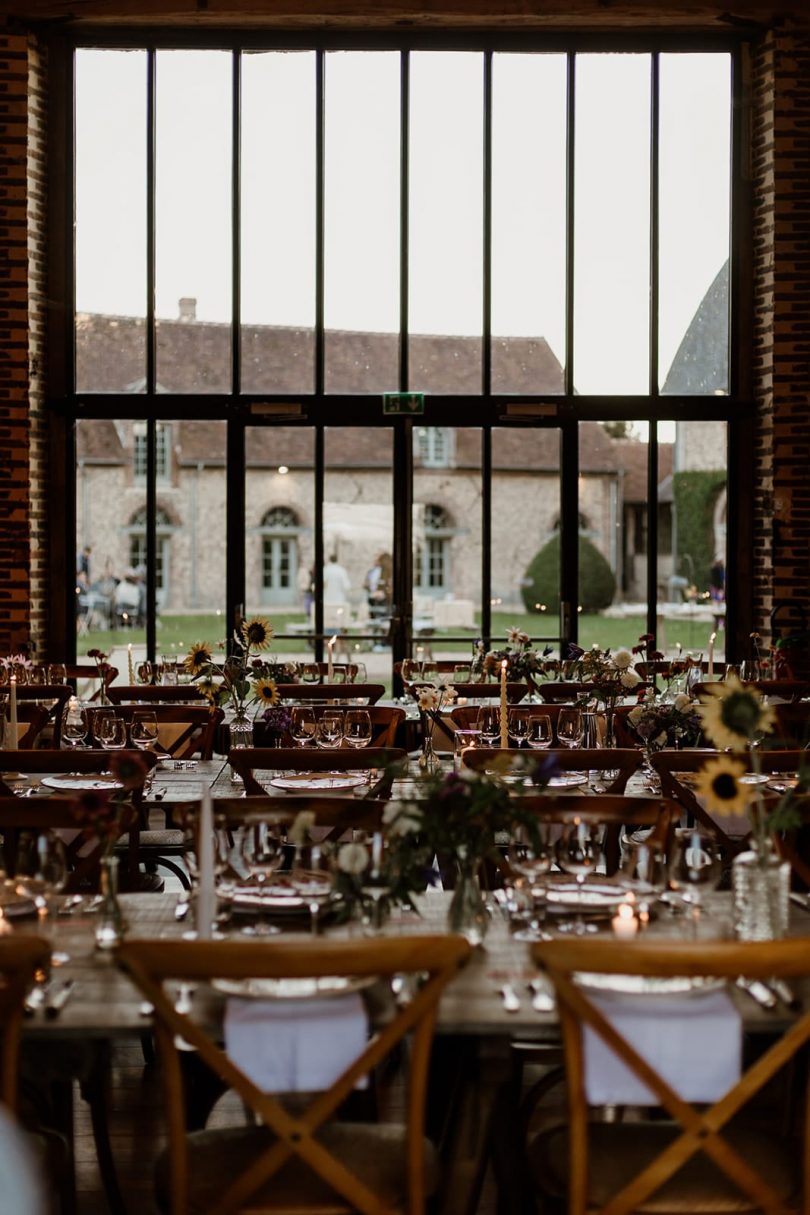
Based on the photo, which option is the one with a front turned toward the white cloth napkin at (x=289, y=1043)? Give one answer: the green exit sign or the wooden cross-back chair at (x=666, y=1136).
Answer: the green exit sign

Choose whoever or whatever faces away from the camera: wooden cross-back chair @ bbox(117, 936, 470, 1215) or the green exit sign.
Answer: the wooden cross-back chair

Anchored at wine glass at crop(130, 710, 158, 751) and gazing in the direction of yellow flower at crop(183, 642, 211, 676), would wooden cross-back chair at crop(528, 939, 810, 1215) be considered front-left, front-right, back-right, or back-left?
back-right

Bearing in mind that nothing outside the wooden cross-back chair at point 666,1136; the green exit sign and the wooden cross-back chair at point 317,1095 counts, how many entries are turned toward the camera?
1

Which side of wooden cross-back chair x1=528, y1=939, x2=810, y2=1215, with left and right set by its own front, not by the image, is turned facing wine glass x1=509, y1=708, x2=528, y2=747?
front

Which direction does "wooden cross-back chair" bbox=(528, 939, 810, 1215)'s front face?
away from the camera

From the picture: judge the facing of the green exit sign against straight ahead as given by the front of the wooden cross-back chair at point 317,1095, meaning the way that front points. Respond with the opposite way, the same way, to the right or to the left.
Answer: the opposite way

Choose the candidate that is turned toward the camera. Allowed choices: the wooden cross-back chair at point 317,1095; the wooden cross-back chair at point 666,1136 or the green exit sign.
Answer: the green exit sign

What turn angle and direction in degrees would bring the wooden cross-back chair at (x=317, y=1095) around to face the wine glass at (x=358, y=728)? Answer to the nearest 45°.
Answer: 0° — it already faces it

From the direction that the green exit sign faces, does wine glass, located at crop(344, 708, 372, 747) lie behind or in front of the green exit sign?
in front

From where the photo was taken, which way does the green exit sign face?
toward the camera

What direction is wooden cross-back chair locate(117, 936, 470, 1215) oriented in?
away from the camera

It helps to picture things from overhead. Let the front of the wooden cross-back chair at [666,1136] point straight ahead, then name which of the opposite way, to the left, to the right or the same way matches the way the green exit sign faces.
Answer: the opposite way

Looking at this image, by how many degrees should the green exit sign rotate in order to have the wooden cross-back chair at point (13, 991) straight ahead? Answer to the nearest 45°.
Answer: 0° — it already faces it

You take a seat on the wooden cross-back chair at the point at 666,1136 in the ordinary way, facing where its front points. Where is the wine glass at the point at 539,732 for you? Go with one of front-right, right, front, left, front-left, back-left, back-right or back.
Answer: front

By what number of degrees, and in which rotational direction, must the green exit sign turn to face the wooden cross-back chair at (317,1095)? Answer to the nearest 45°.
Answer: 0° — it already faces it

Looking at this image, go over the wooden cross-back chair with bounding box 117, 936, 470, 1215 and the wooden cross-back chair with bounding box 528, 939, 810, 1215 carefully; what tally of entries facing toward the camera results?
0

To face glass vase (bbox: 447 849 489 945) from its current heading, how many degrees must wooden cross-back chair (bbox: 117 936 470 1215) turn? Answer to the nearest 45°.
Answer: approximately 45° to its right

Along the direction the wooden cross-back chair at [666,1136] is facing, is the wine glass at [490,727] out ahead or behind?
ahead

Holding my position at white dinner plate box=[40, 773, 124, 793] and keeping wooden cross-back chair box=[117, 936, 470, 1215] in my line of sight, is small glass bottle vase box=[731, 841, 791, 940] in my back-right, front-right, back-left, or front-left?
front-left

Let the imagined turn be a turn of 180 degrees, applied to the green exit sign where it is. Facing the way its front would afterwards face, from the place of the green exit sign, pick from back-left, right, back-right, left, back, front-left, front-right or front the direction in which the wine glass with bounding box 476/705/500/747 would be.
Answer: back
